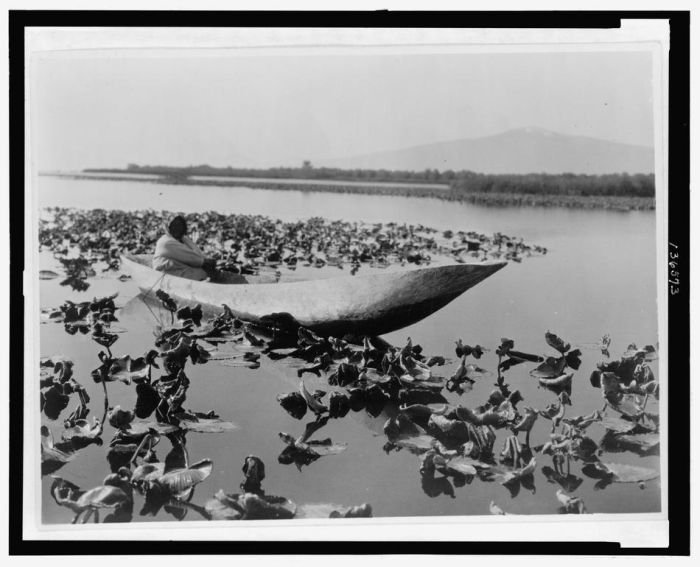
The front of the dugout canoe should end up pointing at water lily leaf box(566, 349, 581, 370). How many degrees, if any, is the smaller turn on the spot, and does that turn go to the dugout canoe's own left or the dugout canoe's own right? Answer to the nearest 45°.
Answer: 0° — it already faces it

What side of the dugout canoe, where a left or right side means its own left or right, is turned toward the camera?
right

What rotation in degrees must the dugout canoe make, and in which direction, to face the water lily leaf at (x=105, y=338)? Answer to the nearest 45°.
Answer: approximately 180°
